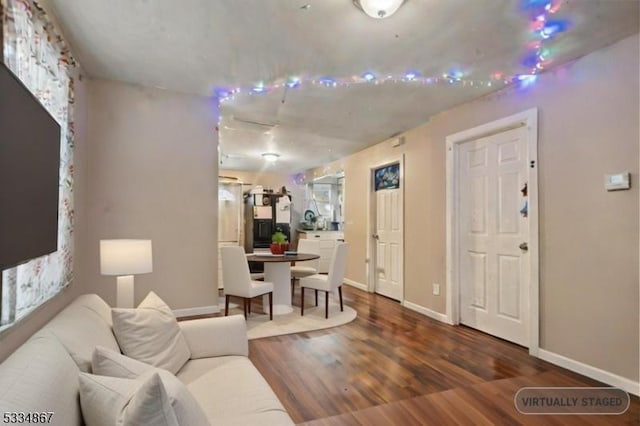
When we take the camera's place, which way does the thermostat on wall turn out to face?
facing the viewer and to the left of the viewer

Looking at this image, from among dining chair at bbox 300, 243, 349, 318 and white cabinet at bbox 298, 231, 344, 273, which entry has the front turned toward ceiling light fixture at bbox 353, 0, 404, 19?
the white cabinet

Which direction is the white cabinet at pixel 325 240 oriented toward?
toward the camera

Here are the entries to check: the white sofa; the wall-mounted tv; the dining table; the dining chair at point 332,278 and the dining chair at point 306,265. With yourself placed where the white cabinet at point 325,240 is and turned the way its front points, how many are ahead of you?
5

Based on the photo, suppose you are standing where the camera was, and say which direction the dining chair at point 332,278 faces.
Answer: facing away from the viewer and to the left of the viewer

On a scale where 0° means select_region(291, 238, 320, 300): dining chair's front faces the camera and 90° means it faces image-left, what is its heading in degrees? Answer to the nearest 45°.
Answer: approximately 45°

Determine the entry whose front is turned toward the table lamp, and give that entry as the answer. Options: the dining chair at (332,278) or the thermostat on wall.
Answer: the thermostat on wall

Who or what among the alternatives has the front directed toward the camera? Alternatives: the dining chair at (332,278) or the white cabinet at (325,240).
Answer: the white cabinet

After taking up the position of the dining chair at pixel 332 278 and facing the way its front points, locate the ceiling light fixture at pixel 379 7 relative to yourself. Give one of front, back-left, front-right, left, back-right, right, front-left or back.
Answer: back-left

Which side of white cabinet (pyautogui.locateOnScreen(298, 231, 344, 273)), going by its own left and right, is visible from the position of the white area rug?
front

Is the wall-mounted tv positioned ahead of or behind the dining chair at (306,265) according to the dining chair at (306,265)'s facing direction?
ahead

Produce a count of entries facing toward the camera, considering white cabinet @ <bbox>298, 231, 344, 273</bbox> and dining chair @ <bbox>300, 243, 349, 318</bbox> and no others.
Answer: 1

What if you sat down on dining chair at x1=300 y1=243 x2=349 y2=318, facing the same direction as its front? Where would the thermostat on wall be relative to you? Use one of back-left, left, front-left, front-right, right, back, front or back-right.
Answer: back
